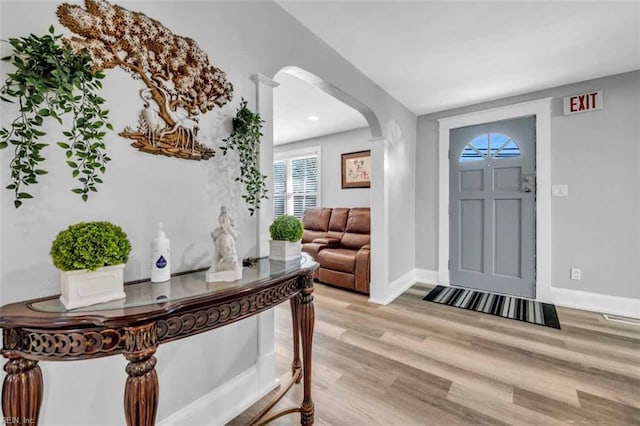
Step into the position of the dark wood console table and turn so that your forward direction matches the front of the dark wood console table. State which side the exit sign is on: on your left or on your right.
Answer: on your left

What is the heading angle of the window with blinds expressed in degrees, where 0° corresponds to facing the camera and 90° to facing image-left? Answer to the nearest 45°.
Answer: approximately 45°

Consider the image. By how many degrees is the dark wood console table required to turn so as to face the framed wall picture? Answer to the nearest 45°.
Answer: approximately 90° to its left

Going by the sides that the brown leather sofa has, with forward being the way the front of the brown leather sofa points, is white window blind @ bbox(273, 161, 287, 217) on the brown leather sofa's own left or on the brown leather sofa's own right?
on the brown leather sofa's own right

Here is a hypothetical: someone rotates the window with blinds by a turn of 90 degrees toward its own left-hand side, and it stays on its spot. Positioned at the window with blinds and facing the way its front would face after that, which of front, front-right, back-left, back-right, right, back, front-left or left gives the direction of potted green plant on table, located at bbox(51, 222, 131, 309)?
front-right

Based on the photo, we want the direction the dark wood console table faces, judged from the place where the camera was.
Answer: facing the viewer and to the right of the viewer

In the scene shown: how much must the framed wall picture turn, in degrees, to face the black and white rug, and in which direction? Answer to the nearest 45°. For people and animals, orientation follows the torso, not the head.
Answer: approximately 90° to its left

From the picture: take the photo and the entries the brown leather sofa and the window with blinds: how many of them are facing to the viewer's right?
0

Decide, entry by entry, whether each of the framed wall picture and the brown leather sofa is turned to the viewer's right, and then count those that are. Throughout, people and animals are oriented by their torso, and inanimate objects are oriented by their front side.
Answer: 0

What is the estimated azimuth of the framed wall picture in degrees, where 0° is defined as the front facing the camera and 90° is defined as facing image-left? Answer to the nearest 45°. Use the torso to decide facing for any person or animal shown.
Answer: approximately 45°

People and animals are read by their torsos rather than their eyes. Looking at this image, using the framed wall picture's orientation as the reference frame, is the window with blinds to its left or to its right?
on its right

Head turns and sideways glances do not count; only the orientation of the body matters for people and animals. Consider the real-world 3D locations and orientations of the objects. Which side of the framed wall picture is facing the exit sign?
left
